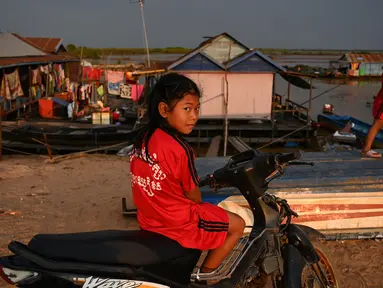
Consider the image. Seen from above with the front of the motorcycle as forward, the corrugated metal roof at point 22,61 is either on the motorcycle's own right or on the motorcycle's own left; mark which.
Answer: on the motorcycle's own left

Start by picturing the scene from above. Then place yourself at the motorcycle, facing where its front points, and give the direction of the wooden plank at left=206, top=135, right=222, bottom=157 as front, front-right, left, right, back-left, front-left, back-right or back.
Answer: left

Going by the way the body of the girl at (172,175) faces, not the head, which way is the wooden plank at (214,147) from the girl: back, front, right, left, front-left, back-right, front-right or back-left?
front-left

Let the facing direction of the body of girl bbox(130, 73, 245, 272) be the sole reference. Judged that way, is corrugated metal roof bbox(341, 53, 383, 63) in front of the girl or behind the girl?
in front

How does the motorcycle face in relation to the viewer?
to the viewer's right

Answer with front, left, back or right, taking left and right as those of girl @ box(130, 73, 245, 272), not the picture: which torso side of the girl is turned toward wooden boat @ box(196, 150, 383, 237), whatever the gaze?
front

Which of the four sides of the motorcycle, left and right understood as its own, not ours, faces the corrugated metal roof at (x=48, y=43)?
left

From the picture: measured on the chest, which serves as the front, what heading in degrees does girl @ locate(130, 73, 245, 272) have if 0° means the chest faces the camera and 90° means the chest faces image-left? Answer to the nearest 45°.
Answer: approximately 225°
